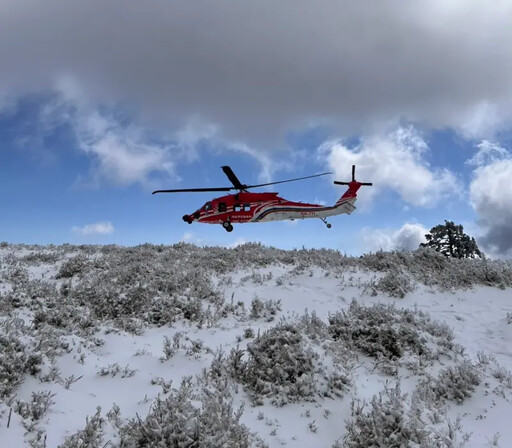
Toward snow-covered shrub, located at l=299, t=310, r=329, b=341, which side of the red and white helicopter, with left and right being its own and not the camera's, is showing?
left

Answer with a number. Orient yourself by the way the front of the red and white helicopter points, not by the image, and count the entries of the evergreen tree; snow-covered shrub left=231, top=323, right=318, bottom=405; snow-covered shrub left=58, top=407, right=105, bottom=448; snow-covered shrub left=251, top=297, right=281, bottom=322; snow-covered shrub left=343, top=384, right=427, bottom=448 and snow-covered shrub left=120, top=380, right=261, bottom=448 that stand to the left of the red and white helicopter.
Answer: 5

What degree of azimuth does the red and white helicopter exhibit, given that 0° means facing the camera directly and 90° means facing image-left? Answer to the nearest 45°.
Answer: approximately 90°

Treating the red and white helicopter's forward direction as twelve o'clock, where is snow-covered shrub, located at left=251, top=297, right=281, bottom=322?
The snow-covered shrub is roughly at 9 o'clock from the red and white helicopter.

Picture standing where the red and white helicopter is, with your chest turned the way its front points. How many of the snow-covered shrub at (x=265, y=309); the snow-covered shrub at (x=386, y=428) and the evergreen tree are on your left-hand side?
2

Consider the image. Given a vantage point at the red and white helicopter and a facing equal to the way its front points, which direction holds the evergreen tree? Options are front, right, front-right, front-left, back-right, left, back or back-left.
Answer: back-right

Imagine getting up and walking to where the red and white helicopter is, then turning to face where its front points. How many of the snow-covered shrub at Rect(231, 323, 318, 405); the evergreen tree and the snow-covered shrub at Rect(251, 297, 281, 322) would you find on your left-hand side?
2

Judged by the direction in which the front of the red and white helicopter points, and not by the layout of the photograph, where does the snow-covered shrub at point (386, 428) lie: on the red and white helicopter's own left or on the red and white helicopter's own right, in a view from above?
on the red and white helicopter's own left

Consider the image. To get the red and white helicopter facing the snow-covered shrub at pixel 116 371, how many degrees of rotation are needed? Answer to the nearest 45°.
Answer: approximately 90° to its left
